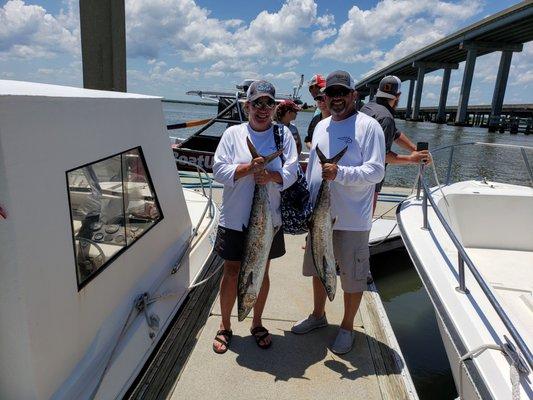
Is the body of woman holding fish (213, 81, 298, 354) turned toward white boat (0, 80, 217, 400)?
no

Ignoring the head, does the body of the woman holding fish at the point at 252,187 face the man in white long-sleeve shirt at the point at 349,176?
no

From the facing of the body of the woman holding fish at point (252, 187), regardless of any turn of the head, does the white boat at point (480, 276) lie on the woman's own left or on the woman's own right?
on the woman's own left

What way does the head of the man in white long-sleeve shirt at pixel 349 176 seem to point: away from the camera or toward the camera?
toward the camera

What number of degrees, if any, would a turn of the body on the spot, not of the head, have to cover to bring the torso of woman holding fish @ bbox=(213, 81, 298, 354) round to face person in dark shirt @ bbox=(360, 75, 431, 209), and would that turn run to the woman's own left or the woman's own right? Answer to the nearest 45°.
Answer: approximately 135° to the woman's own left

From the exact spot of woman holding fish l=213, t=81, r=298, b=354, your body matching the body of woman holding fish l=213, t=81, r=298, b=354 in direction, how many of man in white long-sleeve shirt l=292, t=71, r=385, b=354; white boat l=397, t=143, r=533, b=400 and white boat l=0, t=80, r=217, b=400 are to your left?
2

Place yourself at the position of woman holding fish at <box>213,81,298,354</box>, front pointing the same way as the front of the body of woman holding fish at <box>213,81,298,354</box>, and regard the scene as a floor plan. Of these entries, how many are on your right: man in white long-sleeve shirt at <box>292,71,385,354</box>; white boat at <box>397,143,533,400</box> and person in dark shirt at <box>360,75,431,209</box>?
0

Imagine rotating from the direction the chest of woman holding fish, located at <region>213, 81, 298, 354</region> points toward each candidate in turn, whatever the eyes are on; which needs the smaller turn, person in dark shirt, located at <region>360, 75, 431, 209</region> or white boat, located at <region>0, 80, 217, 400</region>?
the white boat

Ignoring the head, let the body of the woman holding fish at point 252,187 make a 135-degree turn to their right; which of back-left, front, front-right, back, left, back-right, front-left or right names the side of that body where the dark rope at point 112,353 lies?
left

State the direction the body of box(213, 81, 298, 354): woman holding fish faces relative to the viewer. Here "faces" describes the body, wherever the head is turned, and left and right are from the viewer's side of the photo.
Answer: facing the viewer

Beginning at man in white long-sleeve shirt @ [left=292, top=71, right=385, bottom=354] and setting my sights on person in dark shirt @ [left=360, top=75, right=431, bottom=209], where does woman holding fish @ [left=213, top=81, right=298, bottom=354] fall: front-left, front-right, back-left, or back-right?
back-left

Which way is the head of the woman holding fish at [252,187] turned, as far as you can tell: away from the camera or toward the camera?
toward the camera
